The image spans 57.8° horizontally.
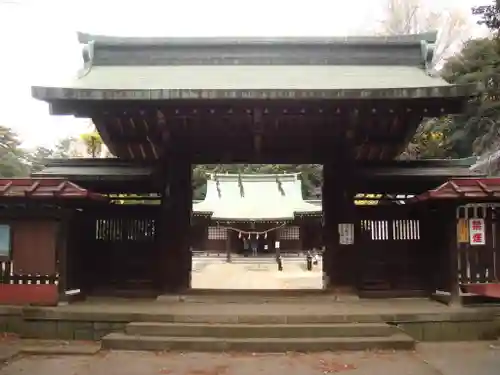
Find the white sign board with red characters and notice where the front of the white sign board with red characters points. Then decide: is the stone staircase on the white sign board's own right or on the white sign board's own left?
on the white sign board's own right

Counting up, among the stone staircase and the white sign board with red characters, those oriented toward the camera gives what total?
2

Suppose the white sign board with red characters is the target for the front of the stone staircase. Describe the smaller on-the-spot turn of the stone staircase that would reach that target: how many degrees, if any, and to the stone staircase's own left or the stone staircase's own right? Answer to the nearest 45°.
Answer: approximately 90° to the stone staircase's own left

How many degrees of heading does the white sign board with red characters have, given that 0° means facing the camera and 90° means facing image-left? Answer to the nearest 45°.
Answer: approximately 0°

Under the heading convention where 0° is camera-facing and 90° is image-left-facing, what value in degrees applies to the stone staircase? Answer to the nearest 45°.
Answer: approximately 0°
